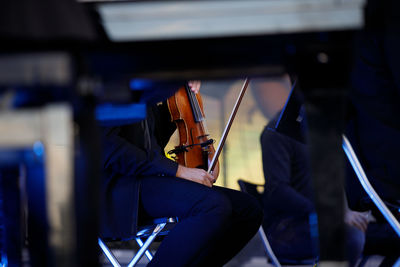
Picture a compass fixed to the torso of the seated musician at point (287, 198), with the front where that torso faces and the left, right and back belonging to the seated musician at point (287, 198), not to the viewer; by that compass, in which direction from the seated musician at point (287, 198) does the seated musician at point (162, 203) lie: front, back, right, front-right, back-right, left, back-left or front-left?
right

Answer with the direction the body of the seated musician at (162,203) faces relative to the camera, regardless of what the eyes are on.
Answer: to the viewer's right

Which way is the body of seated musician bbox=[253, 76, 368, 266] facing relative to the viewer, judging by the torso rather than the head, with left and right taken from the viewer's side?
facing to the right of the viewer

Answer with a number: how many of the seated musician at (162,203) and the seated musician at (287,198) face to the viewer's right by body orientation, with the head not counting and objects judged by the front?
2

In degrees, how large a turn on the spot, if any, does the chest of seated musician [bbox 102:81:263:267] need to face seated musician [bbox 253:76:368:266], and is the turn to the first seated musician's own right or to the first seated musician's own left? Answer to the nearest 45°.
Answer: approximately 45° to the first seated musician's own left
